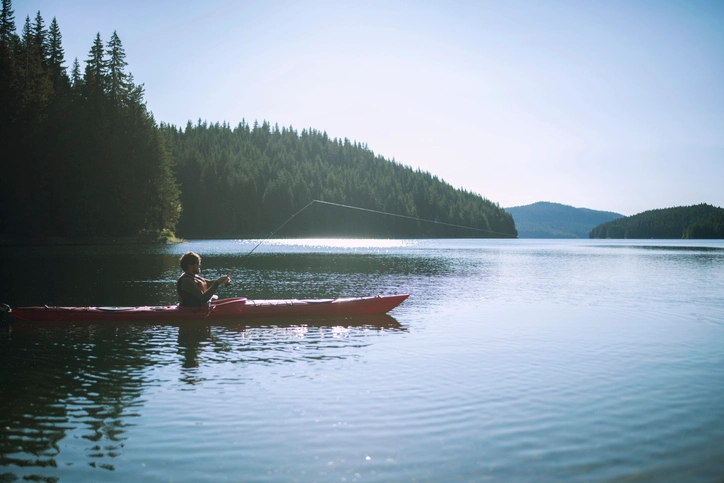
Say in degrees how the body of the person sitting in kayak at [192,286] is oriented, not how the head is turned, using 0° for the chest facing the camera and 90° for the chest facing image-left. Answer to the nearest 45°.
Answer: approximately 270°

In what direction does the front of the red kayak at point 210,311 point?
to the viewer's right

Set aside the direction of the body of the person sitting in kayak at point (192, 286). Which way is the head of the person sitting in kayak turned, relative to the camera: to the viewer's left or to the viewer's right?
to the viewer's right
